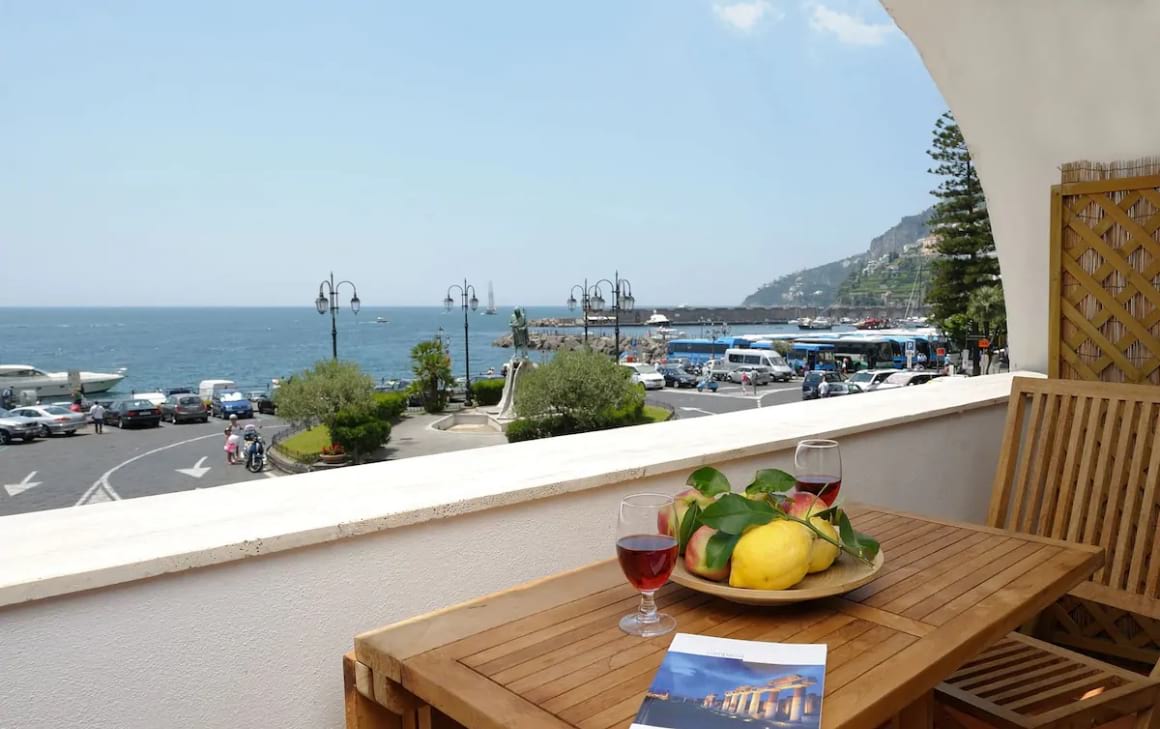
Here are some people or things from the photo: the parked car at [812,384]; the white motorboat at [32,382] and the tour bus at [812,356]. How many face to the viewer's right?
1

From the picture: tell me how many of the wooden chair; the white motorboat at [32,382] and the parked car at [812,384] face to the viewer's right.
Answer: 1

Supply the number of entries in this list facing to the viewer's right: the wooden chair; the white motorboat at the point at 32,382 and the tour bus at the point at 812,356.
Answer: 1

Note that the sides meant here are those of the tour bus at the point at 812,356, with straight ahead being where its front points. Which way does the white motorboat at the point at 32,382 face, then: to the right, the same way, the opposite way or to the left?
the opposite way

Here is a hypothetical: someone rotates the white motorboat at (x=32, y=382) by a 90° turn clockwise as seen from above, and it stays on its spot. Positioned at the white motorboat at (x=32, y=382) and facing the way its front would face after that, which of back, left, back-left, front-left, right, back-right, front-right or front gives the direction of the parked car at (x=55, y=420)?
front

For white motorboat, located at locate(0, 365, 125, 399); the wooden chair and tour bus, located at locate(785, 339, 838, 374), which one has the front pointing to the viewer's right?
the white motorboat

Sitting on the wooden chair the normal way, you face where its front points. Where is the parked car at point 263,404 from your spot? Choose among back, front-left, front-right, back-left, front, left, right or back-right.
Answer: right

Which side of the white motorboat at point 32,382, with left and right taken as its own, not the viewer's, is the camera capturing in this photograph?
right

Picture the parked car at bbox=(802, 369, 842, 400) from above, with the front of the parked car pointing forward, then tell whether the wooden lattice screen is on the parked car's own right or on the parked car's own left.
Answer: on the parked car's own left

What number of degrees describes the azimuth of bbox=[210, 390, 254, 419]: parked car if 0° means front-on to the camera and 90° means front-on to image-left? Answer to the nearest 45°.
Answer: approximately 315°

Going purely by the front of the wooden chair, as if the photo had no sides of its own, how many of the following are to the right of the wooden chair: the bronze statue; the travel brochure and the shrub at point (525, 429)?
2

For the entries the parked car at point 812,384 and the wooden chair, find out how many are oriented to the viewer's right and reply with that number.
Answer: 0

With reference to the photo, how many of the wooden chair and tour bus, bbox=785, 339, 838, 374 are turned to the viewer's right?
0

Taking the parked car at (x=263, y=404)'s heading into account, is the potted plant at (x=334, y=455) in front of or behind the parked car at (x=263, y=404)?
in front

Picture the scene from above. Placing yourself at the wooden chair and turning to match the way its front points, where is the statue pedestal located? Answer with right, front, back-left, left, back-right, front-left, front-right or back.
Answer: right
